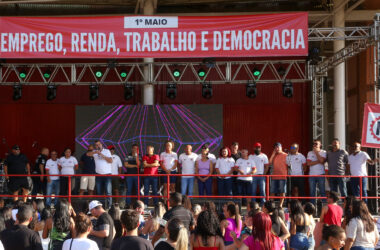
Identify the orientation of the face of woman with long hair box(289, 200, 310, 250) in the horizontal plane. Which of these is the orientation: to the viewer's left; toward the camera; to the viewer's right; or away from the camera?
away from the camera

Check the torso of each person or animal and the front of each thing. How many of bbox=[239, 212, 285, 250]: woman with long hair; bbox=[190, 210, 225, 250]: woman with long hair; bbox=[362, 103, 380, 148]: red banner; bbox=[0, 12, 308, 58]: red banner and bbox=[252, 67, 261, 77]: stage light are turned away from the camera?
2

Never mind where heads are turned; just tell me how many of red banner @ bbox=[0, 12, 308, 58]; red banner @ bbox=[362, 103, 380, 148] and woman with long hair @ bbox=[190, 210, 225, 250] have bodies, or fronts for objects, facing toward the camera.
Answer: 2

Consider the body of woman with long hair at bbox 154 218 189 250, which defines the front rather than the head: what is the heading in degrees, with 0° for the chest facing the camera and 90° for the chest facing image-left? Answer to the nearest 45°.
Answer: approximately 135°

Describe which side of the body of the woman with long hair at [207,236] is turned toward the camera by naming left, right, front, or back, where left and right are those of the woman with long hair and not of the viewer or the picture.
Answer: back

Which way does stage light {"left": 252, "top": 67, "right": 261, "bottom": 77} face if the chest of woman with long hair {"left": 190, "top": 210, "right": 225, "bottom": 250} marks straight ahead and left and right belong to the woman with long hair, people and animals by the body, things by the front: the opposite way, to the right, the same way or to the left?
the opposite way

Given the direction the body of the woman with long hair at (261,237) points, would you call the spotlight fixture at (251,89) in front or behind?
in front

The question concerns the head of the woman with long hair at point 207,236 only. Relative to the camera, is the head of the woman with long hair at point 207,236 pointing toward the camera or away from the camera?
away from the camera

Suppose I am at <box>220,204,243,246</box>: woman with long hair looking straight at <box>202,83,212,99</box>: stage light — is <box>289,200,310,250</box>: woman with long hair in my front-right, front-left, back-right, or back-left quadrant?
back-right

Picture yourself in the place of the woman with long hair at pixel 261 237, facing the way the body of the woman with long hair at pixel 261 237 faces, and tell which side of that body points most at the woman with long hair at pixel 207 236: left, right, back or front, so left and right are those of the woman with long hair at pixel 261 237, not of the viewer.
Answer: left

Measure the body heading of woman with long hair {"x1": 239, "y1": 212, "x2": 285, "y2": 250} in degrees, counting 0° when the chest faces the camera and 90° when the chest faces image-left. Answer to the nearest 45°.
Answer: approximately 180°

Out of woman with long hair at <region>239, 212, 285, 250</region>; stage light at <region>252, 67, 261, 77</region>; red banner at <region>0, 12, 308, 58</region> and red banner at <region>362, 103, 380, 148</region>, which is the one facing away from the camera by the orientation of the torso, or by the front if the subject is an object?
the woman with long hair

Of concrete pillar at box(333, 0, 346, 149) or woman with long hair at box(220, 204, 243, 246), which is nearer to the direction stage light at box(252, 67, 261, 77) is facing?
the woman with long hair

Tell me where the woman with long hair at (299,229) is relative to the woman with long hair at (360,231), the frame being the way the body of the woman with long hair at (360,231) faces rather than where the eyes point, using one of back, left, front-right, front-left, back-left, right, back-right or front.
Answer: front-left

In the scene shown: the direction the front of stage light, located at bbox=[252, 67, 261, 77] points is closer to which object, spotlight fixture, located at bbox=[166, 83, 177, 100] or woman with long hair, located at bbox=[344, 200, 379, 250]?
the woman with long hair
